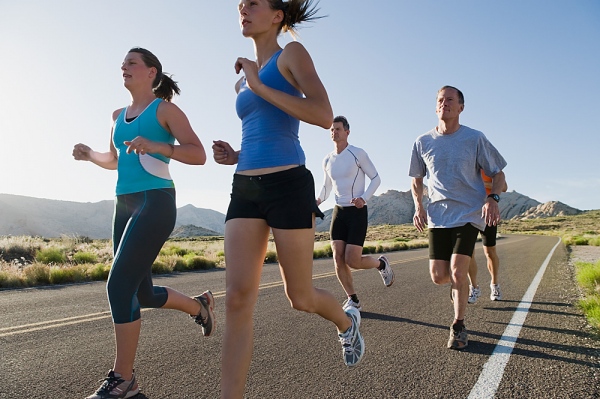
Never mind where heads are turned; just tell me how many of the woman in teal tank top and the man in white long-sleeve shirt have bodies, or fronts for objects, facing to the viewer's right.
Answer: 0

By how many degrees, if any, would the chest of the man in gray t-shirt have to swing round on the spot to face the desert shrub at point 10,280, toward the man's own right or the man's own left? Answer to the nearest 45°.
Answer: approximately 90° to the man's own right

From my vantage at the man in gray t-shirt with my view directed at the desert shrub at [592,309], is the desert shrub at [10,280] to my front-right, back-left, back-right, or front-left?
back-left

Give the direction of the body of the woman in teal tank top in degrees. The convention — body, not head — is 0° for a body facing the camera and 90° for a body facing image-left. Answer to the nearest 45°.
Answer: approximately 45°

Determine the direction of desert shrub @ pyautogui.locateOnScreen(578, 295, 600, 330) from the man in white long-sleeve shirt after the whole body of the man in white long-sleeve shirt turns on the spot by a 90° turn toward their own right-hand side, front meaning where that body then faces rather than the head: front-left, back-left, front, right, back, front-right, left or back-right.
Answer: back-right

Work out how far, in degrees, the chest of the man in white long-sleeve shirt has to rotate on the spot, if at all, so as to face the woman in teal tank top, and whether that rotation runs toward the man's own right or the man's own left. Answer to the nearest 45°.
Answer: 0° — they already face them

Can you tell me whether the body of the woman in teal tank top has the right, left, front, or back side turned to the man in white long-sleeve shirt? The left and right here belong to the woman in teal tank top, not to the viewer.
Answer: back

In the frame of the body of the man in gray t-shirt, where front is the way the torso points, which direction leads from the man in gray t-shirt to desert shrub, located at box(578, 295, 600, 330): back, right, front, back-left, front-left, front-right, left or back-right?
back-left

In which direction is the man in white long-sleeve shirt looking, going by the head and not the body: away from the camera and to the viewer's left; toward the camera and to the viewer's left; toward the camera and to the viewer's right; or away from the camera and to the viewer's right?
toward the camera and to the viewer's left

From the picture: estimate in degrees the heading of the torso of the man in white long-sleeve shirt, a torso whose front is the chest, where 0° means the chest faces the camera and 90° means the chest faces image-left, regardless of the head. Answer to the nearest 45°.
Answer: approximately 45°

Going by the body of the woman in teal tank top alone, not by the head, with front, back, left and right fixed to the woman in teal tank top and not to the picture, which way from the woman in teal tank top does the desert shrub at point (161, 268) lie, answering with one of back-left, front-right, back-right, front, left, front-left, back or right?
back-right

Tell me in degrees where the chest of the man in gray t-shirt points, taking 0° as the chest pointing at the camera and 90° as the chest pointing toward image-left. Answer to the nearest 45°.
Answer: approximately 0°
